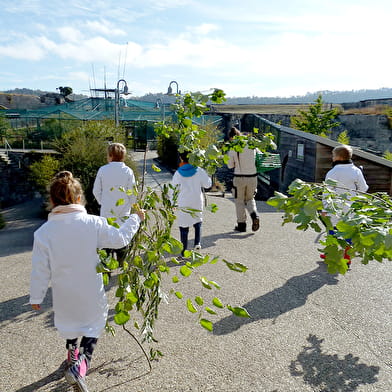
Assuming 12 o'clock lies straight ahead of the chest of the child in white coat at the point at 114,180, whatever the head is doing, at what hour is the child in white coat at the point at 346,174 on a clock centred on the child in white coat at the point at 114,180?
the child in white coat at the point at 346,174 is roughly at 3 o'clock from the child in white coat at the point at 114,180.

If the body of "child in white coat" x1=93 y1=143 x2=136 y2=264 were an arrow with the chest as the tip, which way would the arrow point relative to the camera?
away from the camera

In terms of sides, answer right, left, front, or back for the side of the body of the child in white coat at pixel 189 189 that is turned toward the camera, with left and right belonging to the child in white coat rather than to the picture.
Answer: back

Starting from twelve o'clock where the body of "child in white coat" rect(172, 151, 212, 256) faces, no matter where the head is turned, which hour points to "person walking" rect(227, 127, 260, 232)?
The person walking is roughly at 1 o'clock from the child in white coat.

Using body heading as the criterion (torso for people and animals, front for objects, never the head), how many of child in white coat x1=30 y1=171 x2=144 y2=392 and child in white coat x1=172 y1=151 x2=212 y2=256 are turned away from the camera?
2

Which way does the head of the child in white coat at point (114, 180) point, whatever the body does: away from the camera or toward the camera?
away from the camera

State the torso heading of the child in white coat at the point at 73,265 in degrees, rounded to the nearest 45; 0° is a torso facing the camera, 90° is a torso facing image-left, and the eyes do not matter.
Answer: approximately 180°
